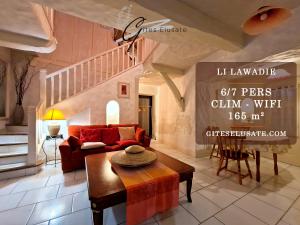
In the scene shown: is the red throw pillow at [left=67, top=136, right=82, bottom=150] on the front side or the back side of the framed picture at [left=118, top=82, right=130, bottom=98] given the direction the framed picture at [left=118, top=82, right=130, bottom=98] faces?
on the front side

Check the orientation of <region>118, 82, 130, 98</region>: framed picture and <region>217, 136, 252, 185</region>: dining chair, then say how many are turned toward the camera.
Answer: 1

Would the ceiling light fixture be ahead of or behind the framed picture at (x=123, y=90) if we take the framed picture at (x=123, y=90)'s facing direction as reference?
ahead

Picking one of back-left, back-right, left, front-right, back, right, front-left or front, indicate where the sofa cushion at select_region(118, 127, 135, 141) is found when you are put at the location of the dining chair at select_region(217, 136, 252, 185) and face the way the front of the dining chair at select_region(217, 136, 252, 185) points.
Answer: back-left

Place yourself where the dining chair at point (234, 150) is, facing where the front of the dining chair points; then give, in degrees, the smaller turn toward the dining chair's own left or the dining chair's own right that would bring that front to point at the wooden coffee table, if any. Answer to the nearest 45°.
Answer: approximately 180°

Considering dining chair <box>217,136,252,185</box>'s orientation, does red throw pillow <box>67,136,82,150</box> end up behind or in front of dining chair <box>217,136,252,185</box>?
behind

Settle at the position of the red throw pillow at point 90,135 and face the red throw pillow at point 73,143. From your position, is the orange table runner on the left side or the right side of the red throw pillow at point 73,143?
left

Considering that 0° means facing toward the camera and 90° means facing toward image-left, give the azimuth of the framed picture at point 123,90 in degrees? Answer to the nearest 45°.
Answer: approximately 0°

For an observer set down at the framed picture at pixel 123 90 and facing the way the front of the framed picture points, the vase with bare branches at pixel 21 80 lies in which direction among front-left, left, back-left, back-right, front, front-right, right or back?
right

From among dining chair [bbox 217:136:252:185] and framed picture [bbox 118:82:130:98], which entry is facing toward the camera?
the framed picture

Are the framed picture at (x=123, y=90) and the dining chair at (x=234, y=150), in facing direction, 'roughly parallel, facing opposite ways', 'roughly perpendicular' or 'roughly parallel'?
roughly perpendicular

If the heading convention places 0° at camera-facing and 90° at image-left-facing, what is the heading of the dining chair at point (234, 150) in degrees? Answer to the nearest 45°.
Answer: approximately 225°

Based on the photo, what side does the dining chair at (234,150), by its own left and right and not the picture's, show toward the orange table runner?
back

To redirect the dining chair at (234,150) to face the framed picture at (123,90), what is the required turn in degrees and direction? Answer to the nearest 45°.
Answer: approximately 135° to its left

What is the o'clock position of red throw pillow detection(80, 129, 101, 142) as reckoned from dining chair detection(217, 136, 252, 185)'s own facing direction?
The red throw pillow is roughly at 7 o'clock from the dining chair.
